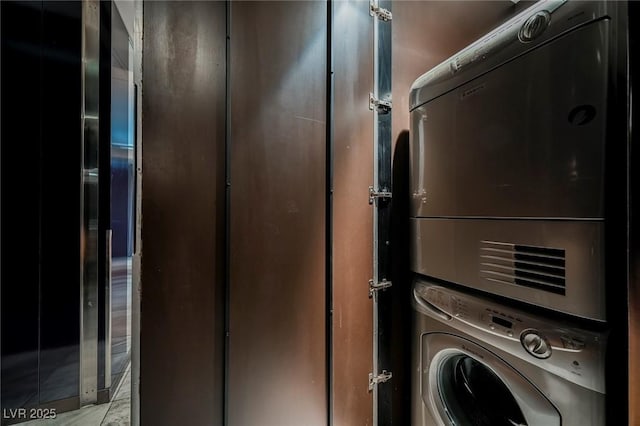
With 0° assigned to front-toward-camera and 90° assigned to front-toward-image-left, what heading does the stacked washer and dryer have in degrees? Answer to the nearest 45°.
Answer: approximately 45°
